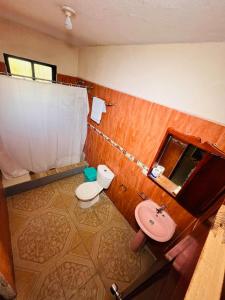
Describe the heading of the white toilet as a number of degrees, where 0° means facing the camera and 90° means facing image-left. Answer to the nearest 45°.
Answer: approximately 45°

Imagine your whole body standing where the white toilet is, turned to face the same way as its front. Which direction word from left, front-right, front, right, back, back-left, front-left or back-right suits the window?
right
